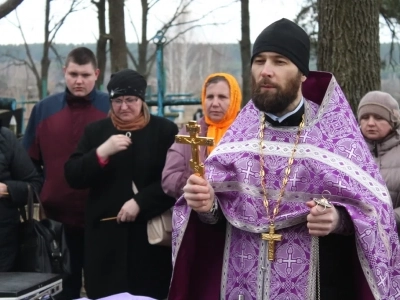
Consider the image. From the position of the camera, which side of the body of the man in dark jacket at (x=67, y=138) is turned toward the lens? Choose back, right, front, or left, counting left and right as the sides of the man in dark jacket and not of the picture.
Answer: front

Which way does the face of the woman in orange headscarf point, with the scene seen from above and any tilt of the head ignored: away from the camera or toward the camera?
toward the camera

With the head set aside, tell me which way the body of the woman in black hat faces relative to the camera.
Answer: toward the camera

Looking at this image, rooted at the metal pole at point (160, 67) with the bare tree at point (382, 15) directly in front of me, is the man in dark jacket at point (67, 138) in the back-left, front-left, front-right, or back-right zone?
back-right

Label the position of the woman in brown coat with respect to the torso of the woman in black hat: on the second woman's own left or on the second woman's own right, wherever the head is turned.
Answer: on the second woman's own left

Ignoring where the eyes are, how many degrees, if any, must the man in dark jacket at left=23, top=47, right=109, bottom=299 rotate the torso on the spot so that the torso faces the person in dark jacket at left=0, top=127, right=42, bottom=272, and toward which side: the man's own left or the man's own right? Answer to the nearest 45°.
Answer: approximately 45° to the man's own right

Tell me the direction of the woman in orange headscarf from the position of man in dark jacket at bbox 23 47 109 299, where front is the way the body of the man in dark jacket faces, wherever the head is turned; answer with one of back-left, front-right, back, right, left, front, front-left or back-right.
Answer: front-left

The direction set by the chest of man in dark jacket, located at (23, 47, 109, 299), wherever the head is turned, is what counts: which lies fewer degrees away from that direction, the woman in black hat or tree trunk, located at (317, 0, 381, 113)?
the woman in black hat

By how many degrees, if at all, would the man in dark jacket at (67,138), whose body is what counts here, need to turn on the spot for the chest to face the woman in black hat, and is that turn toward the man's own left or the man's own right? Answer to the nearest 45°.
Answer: approximately 45° to the man's own left

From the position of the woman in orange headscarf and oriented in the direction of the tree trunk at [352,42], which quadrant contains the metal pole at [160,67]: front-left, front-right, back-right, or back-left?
front-left

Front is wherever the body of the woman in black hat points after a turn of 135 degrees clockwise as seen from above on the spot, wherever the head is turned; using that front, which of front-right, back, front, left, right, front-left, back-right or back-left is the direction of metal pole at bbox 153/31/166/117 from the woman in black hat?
front-right

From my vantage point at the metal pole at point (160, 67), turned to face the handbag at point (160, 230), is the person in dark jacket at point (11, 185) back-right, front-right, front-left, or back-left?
front-right

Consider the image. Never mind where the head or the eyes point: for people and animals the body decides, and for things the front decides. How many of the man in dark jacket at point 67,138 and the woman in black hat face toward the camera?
2

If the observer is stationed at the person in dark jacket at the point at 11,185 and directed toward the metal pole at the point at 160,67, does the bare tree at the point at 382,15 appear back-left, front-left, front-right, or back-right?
front-right

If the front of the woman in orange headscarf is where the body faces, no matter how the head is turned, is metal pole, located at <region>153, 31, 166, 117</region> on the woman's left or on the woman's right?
on the woman's right

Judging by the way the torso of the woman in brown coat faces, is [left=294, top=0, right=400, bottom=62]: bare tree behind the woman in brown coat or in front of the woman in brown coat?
behind

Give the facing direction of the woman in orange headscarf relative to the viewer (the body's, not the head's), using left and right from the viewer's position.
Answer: facing the viewer and to the left of the viewer
